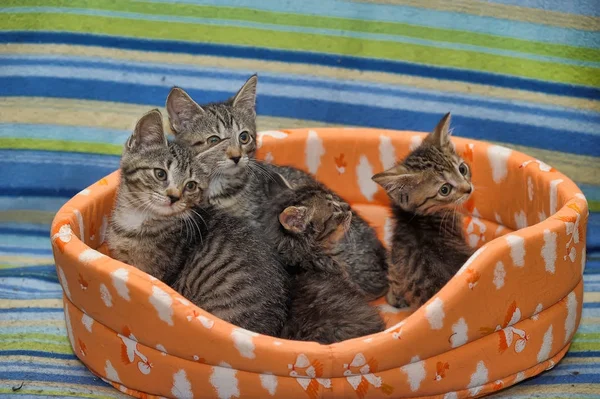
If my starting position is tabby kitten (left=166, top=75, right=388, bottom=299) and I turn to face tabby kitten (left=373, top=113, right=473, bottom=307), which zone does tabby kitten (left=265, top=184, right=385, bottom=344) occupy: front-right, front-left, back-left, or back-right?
front-right

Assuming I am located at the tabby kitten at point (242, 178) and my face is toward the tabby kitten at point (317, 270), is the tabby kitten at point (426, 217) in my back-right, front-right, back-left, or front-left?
front-left

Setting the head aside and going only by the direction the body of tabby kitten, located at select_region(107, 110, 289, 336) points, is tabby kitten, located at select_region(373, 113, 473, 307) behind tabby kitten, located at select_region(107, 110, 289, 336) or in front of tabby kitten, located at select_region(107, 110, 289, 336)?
behind
